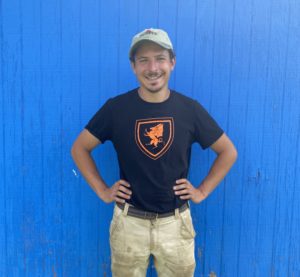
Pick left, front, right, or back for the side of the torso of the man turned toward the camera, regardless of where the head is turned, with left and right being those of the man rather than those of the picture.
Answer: front
